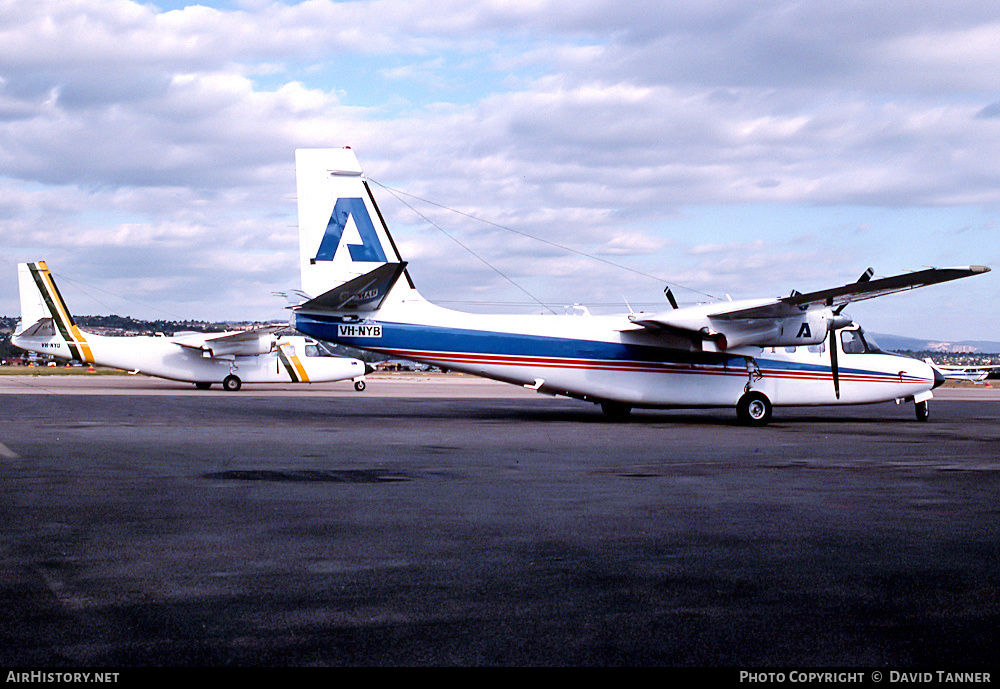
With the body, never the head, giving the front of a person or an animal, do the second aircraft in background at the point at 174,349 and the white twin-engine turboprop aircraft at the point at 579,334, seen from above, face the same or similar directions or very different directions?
same or similar directions

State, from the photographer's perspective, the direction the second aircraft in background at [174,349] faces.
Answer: facing to the right of the viewer

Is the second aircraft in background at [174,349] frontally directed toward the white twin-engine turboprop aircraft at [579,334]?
no

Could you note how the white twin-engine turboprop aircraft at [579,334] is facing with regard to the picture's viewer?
facing away from the viewer and to the right of the viewer

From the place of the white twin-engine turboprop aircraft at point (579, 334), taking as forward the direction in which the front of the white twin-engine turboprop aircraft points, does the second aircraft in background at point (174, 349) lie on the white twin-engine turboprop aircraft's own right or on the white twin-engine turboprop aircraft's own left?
on the white twin-engine turboprop aircraft's own left

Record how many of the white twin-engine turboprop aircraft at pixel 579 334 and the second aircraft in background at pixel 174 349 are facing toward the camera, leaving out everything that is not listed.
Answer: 0
